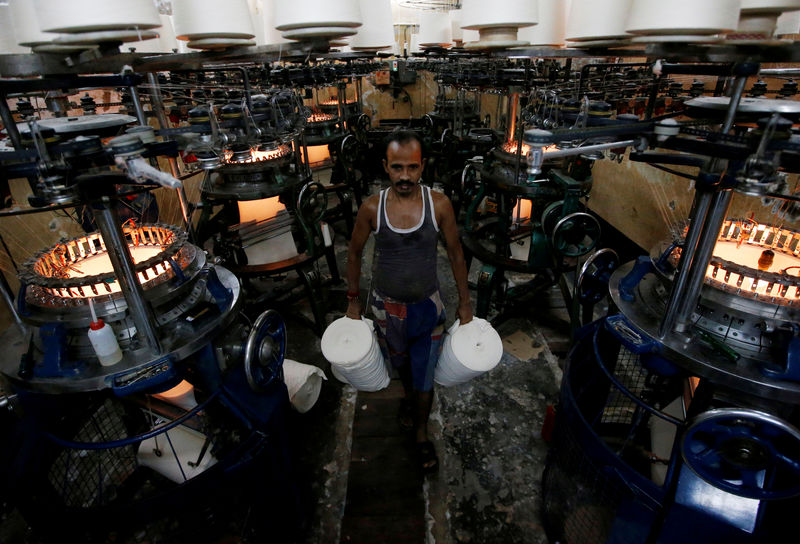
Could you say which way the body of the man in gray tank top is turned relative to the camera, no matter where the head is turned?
toward the camera

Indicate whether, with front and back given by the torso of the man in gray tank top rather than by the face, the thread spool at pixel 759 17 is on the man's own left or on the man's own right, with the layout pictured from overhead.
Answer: on the man's own left

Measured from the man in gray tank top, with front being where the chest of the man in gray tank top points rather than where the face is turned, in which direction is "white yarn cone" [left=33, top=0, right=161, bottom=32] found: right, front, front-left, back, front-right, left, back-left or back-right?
front-right

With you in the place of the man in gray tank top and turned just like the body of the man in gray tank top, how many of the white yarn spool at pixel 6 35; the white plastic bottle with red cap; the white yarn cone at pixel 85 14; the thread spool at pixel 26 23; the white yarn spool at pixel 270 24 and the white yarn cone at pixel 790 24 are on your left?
1

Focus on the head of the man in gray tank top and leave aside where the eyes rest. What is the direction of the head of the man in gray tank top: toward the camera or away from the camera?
toward the camera

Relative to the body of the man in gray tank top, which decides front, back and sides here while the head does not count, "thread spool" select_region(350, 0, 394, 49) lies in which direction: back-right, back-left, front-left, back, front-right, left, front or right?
back

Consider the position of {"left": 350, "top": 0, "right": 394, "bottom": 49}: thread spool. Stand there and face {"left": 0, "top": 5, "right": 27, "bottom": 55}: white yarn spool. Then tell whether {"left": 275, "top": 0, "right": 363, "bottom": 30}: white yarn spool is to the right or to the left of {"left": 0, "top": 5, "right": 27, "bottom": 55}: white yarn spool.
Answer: left

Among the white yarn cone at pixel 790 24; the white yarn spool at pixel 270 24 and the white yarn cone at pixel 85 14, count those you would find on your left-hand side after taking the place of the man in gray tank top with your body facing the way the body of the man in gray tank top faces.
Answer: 1
